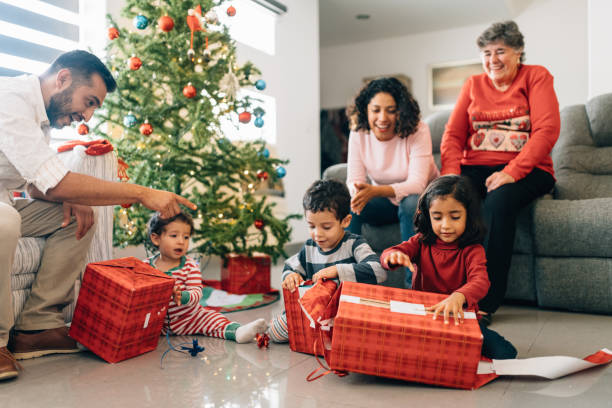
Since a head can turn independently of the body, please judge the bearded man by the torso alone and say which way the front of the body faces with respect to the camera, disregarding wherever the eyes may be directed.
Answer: to the viewer's right

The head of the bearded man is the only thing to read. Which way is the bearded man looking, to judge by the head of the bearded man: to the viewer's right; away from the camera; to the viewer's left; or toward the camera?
to the viewer's right
